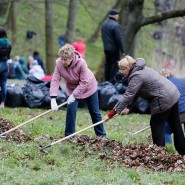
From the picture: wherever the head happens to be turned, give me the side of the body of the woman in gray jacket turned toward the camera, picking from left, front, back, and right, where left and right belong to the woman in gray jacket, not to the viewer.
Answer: left

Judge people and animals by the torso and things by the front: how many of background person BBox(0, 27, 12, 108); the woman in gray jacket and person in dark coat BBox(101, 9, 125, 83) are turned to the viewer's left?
1

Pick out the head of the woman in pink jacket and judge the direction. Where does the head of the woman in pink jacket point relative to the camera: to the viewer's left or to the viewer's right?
to the viewer's left

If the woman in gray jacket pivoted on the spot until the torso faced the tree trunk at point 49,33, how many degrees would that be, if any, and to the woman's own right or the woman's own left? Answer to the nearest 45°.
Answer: approximately 90° to the woman's own right

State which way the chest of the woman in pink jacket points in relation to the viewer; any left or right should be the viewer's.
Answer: facing the viewer and to the left of the viewer

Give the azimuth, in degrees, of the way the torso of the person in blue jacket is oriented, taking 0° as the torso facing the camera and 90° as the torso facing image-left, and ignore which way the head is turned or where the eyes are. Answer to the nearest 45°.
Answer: approximately 90°

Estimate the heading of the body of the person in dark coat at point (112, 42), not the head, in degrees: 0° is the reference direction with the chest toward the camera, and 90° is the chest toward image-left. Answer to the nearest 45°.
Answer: approximately 225°
